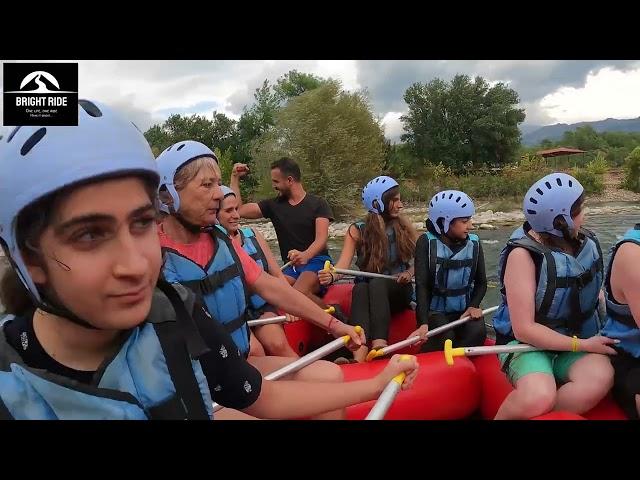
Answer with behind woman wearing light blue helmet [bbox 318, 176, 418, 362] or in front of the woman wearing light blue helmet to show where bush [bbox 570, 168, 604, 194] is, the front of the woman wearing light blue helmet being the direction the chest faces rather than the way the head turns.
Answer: behind

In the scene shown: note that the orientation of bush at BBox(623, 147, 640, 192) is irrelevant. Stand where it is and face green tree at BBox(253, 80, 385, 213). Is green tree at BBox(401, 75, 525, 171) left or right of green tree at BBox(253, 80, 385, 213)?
right

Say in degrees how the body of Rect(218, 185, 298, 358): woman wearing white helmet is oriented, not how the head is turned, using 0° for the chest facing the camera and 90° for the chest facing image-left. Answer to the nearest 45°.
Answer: approximately 315°

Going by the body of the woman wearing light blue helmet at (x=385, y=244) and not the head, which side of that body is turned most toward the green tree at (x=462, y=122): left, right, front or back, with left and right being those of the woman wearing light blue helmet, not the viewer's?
back

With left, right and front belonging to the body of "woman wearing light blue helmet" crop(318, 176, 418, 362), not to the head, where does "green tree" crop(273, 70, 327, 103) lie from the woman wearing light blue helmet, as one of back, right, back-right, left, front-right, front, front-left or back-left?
back

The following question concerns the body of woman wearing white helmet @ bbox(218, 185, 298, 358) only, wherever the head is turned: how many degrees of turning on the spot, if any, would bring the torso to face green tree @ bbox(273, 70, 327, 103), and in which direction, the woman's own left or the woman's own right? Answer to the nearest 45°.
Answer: approximately 135° to the woman's own left
